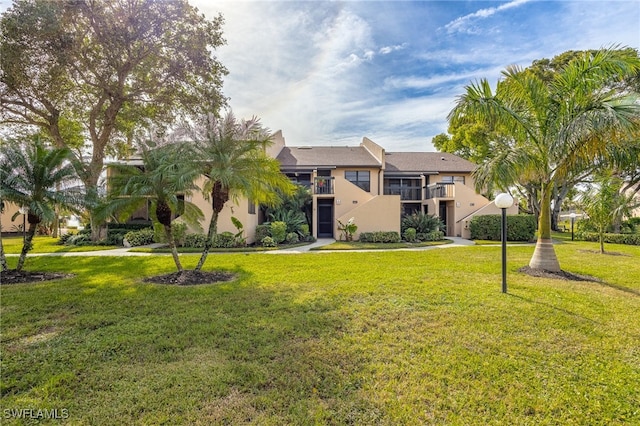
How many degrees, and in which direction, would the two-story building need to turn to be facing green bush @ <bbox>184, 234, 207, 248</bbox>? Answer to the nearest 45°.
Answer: approximately 45° to its right

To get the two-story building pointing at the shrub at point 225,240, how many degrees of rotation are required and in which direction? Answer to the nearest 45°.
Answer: approximately 45° to its right

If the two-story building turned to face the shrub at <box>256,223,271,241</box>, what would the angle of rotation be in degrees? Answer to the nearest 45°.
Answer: approximately 45° to its right

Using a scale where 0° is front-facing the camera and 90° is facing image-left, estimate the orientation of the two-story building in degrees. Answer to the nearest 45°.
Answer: approximately 0°

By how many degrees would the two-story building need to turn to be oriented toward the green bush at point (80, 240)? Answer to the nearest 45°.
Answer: approximately 45° to its right

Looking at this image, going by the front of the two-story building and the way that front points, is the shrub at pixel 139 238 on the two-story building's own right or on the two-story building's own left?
on the two-story building's own right

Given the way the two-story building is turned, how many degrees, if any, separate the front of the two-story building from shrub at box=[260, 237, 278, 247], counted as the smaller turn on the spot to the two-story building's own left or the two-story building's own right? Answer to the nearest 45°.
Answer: approximately 45° to the two-story building's own right
